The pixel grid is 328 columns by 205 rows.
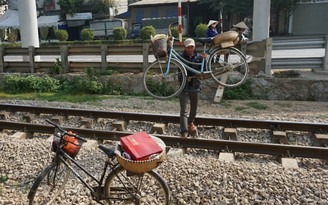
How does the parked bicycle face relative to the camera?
to the viewer's left

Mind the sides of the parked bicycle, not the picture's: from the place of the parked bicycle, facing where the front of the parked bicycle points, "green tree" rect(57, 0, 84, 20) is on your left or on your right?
on your right

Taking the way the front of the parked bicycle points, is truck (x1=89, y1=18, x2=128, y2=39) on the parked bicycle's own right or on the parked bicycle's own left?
on the parked bicycle's own right

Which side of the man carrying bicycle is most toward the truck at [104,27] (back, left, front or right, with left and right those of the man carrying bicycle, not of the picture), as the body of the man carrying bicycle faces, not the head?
back

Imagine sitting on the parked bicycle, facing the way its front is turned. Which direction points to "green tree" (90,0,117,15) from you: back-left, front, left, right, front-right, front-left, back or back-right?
right

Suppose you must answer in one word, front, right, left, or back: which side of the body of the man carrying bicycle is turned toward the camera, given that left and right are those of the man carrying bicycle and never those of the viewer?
front

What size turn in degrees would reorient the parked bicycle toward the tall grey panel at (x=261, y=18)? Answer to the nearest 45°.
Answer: approximately 135° to its right

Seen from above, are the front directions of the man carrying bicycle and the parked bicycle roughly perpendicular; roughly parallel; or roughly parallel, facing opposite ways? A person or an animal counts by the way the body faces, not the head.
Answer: roughly perpendicular

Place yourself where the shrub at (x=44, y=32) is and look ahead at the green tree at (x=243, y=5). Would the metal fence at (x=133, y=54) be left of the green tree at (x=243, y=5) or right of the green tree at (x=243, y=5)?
right

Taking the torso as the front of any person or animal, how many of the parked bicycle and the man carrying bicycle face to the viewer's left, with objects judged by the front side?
1

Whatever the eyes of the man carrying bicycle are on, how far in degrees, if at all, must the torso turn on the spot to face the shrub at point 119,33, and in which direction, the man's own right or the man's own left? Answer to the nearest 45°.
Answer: approximately 180°

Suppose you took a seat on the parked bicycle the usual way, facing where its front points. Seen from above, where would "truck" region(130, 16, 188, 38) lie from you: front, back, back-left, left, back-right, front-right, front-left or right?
right

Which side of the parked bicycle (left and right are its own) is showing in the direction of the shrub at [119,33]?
right
